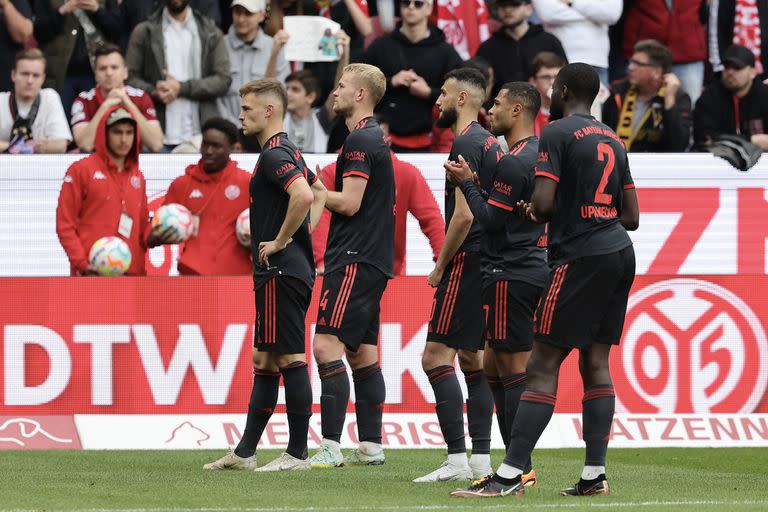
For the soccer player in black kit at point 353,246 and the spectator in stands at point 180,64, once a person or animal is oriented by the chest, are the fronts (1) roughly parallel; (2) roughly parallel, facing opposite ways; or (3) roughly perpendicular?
roughly perpendicular

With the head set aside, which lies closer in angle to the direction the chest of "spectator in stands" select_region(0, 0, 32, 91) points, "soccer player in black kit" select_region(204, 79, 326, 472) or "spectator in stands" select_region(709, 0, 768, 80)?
the soccer player in black kit

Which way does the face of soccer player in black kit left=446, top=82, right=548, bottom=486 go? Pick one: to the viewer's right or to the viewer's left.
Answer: to the viewer's left

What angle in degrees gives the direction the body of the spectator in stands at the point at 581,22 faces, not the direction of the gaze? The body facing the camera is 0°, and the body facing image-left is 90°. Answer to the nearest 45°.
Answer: approximately 0°

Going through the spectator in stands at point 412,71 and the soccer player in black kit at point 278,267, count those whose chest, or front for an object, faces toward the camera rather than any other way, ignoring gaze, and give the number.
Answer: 1

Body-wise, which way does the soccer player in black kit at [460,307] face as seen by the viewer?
to the viewer's left

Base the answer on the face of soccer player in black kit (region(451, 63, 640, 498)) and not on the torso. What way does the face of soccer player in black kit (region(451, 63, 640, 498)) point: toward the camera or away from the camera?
away from the camera

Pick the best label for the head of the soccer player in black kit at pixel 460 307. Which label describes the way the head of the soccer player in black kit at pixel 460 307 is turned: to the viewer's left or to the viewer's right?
to the viewer's left

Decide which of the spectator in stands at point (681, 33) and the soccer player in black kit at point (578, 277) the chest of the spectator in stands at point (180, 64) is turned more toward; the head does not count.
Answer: the soccer player in black kit

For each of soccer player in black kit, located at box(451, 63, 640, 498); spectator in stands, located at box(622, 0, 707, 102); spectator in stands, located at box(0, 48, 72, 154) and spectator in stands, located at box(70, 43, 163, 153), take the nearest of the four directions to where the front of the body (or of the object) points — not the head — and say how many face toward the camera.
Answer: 3

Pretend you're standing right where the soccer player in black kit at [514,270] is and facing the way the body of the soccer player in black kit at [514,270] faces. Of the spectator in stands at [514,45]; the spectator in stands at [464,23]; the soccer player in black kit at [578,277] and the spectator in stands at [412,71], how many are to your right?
3
